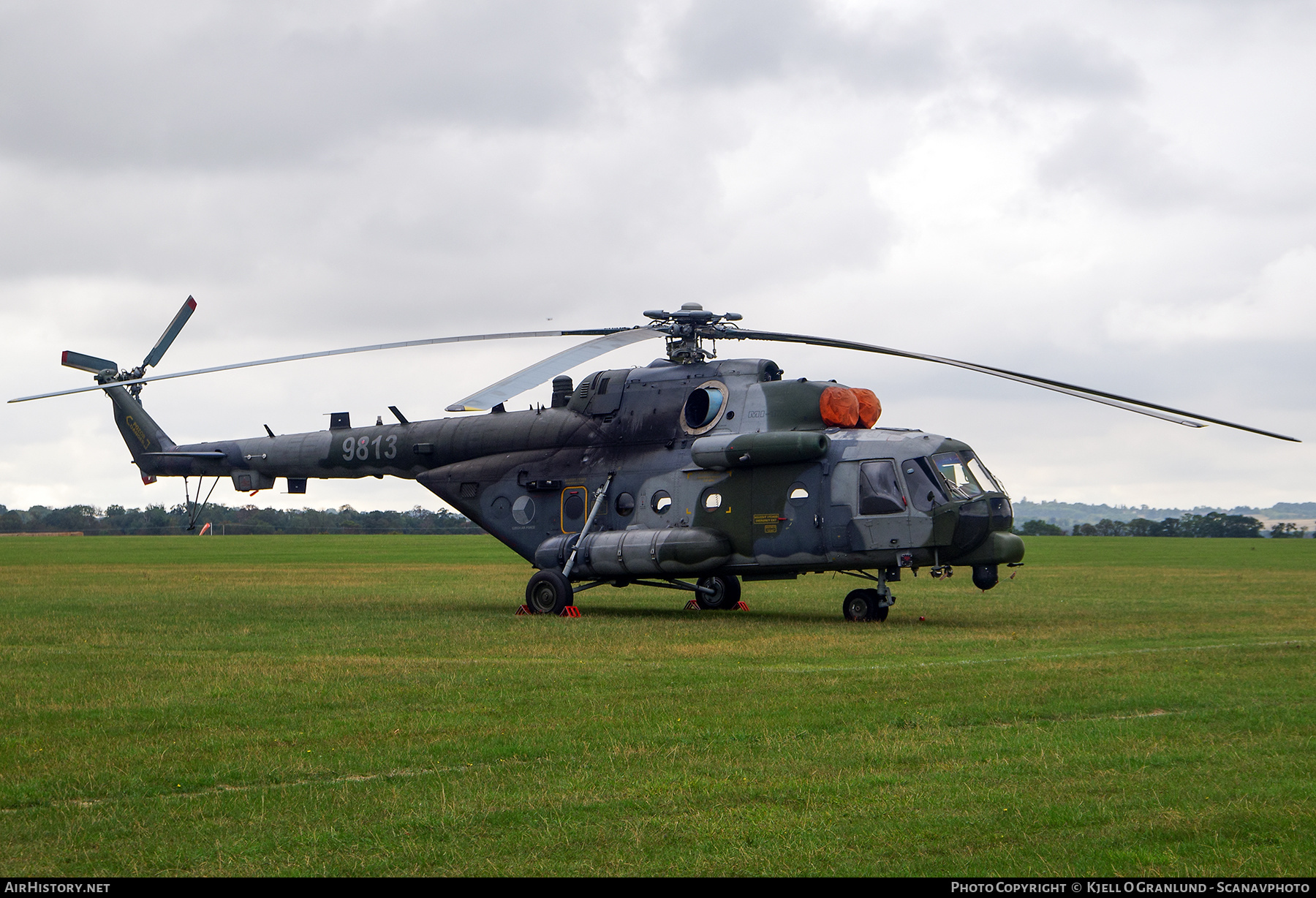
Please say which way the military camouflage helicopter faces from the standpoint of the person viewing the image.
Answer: facing the viewer and to the right of the viewer
